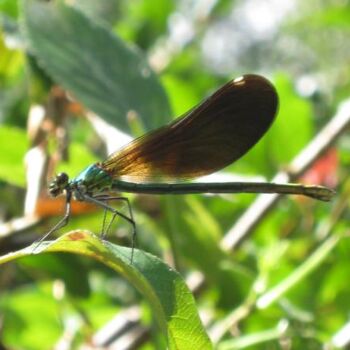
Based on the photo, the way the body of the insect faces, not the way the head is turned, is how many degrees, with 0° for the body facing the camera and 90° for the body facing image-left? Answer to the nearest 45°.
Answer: approximately 90°
